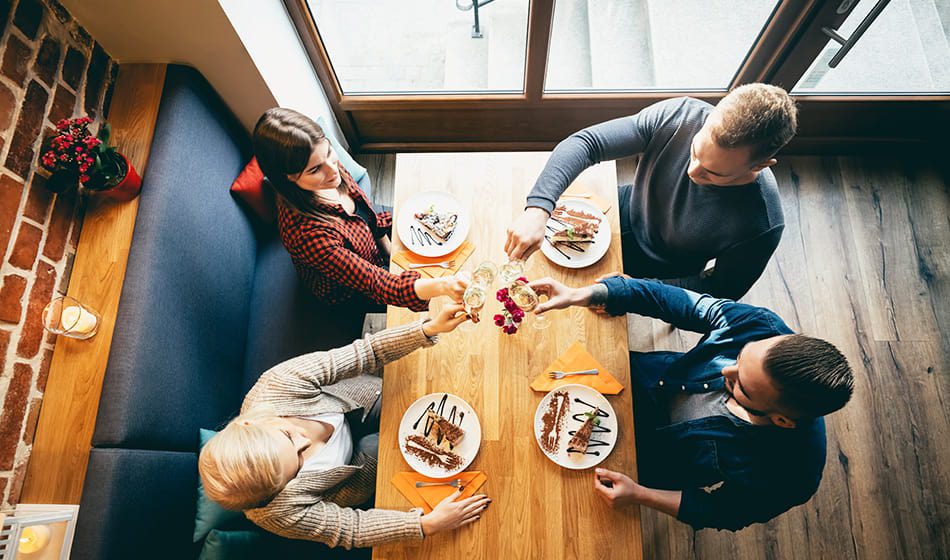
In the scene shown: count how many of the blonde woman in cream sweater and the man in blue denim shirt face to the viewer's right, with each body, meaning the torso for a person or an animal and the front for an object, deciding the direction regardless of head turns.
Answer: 1

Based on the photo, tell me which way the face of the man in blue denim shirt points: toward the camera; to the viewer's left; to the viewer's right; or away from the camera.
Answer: to the viewer's left

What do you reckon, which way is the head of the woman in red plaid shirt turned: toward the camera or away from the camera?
toward the camera

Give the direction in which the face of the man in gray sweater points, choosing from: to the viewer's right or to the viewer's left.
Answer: to the viewer's left

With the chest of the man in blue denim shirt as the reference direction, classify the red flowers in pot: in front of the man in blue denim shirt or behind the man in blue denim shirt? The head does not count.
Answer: in front

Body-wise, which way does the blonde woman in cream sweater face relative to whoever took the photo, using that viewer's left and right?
facing to the right of the viewer

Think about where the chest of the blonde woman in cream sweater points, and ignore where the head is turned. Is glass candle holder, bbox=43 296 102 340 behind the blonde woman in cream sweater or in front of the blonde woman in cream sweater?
behind

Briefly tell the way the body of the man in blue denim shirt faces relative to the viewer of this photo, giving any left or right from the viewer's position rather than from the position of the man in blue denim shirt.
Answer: facing to the left of the viewer

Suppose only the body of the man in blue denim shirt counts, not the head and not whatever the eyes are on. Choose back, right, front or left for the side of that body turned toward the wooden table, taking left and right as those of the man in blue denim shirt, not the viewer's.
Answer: front

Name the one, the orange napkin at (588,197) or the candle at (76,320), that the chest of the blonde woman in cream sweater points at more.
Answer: the orange napkin
